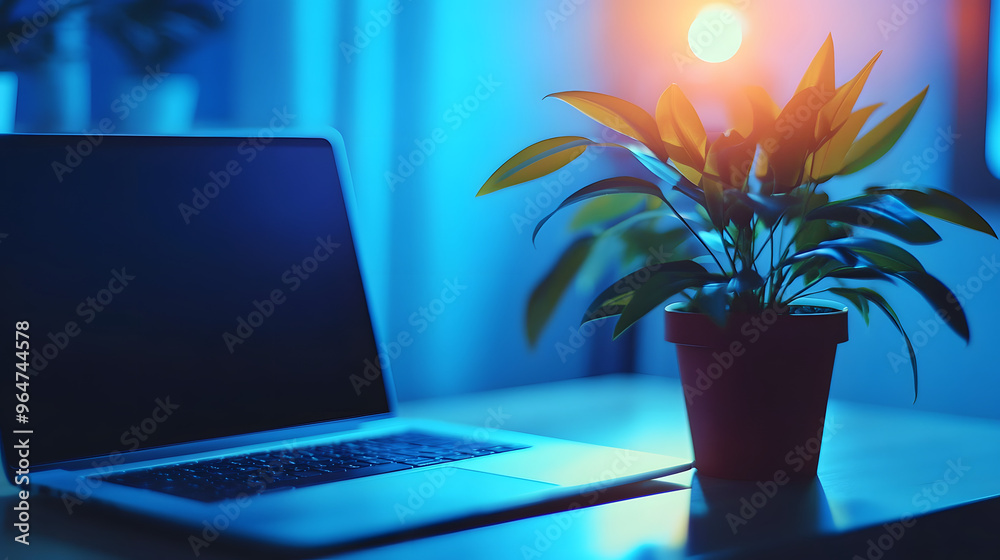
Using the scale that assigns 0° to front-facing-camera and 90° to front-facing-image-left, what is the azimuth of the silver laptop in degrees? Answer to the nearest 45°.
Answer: approximately 315°
